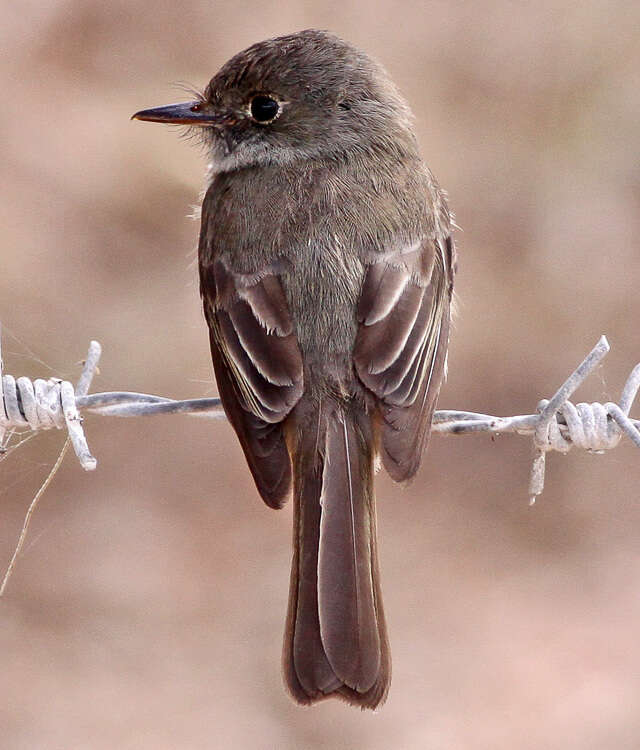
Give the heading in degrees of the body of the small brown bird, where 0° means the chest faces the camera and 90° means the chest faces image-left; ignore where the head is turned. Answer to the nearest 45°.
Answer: approximately 180°
